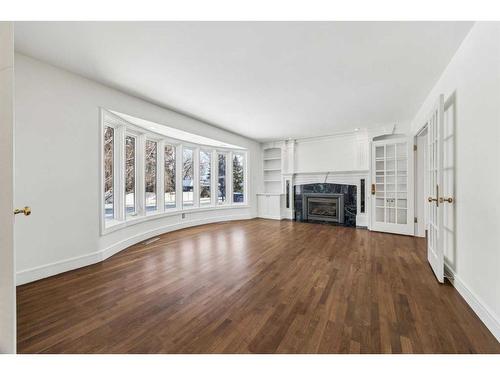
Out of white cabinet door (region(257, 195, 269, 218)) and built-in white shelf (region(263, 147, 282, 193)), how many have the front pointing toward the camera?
2

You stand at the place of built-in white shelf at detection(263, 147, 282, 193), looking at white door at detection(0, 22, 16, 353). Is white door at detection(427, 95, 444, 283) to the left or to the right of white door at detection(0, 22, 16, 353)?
left

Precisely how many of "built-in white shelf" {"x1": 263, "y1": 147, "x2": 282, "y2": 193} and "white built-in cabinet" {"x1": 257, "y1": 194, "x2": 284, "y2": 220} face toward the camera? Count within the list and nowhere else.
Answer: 2

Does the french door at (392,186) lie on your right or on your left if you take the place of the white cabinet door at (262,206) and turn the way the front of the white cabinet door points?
on your left

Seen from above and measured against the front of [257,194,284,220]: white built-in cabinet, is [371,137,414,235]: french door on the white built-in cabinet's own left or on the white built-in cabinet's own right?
on the white built-in cabinet's own left

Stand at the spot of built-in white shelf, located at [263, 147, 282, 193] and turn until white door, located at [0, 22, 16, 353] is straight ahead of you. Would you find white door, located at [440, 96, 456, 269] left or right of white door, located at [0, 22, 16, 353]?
left

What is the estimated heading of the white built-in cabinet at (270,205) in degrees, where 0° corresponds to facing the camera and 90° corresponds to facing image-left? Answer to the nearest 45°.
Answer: approximately 0°

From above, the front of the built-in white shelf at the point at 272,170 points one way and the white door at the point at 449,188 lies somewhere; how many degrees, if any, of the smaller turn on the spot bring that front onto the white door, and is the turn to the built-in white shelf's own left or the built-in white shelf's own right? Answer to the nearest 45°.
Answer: approximately 45° to the built-in white shelf's own left
